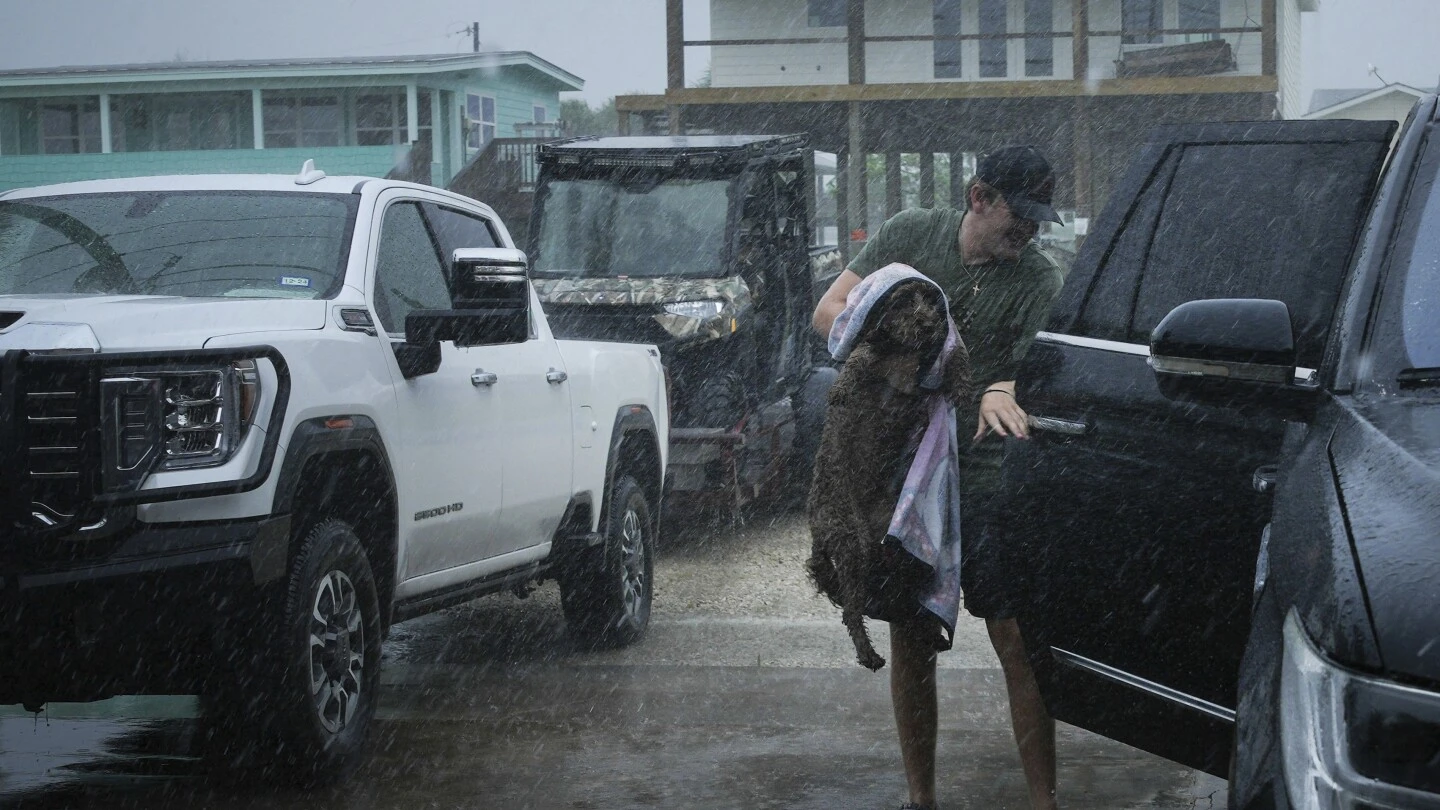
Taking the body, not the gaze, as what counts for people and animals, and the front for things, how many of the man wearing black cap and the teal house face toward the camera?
2

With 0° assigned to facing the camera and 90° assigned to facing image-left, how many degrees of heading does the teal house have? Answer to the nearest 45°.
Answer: approximately 0°

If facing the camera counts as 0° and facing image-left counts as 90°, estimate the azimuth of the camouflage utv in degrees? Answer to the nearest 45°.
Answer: approximately 45°

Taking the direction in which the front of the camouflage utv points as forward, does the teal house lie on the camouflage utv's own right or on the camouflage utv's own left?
on the camouflage utv's own right

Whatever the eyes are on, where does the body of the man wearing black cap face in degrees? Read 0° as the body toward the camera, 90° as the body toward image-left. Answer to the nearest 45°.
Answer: approximately 0°

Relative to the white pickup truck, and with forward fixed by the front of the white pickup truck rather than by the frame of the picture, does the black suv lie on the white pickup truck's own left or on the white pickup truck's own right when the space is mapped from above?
on the white pickup truck's own left

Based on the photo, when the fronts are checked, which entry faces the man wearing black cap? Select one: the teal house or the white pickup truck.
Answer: the teal house

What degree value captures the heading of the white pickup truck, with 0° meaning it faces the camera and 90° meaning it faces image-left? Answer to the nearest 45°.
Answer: approximately 45°

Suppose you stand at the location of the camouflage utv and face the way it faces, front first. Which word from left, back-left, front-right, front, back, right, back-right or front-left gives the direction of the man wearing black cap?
front-left

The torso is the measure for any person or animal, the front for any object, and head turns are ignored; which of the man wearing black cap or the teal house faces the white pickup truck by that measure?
the teal house

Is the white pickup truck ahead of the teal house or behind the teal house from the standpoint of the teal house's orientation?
ahead

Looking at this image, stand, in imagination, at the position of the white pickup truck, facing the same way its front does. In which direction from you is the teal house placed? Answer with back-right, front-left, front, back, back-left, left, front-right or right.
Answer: back-right
